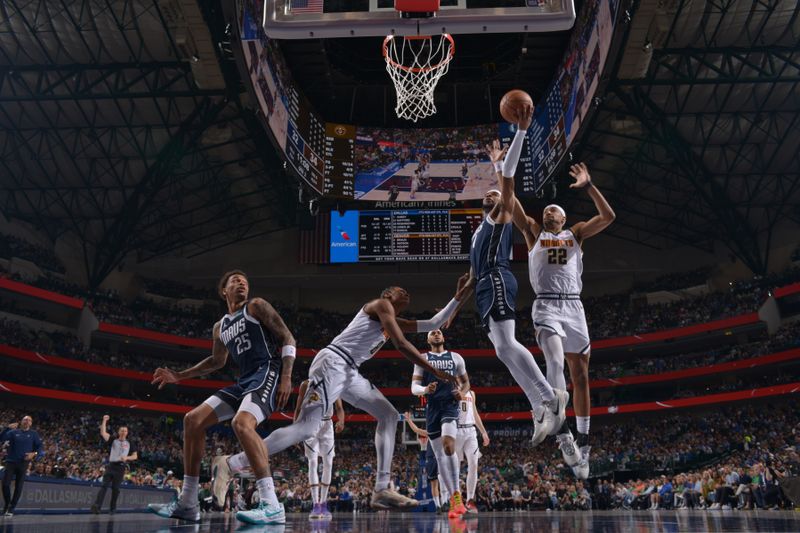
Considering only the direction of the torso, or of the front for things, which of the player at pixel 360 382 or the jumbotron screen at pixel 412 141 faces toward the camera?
the jumbotron screen

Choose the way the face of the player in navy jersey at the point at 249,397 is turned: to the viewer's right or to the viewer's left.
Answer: to the viewer's right

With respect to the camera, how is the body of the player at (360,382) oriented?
to the viewer's right

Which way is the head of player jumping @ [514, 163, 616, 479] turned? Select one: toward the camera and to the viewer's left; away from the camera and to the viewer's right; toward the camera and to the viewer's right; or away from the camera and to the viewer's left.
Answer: toward the camera and to the viewer's left

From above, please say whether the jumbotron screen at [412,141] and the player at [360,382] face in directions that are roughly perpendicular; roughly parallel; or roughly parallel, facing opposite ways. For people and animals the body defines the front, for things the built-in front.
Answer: roughly perpendicular

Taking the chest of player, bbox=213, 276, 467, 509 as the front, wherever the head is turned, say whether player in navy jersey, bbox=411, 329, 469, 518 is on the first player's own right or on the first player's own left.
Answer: on the first player's own left

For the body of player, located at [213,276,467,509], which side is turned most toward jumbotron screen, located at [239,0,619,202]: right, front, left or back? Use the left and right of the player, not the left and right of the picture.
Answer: left

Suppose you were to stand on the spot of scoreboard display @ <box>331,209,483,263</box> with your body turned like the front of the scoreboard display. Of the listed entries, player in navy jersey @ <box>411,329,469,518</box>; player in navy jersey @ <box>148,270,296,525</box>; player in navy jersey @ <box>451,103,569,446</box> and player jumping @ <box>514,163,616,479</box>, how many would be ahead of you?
4

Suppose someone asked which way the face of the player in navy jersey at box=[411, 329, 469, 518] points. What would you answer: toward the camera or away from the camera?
toward the camera

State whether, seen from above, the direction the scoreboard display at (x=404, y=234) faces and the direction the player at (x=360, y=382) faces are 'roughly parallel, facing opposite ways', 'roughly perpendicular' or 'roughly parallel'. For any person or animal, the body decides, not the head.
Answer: roughly perpendicular

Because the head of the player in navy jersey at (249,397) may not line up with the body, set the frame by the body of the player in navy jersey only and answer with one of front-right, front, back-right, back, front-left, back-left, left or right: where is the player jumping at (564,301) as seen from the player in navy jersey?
back-left

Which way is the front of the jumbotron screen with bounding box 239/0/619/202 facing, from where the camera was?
facing the viewer

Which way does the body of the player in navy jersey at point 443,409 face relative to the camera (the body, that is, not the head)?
toward the camera

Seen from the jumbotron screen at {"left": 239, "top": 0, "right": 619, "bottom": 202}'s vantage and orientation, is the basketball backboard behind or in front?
in front
